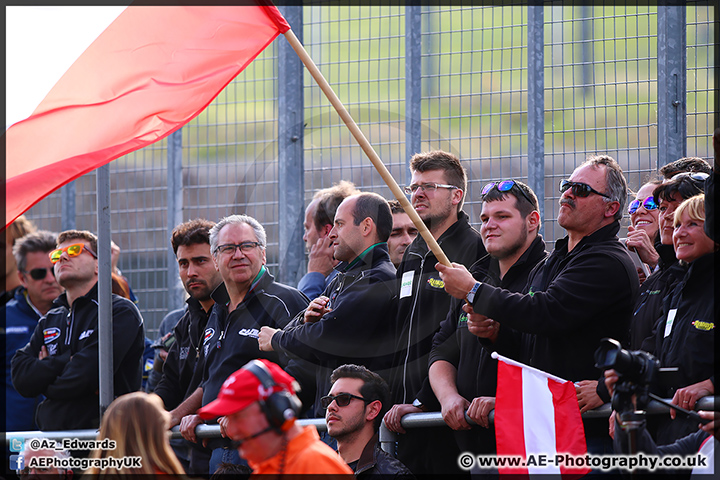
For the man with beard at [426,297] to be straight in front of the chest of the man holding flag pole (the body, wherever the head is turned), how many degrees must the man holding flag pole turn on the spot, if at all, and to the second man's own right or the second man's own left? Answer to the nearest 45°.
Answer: approximately 90° to the second man's own right

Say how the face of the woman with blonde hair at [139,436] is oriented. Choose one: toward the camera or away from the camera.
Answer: away from the camera

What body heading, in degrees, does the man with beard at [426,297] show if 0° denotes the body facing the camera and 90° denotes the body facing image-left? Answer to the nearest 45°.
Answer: approximately 45°

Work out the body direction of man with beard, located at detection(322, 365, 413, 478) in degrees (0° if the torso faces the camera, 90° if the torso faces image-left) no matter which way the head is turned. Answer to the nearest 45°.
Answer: approximately 45°

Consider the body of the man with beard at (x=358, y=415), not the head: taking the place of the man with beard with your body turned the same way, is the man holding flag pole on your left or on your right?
on your left

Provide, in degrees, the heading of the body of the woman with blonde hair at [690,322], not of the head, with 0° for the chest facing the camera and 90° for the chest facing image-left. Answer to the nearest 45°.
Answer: approximately 45°

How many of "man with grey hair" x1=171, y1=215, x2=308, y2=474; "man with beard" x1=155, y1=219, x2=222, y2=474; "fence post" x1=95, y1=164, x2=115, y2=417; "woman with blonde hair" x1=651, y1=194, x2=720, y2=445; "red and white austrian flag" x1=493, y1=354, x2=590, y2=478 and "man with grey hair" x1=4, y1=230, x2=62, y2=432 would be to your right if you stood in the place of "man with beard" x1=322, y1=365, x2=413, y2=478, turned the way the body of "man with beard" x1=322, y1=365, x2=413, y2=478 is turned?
4
